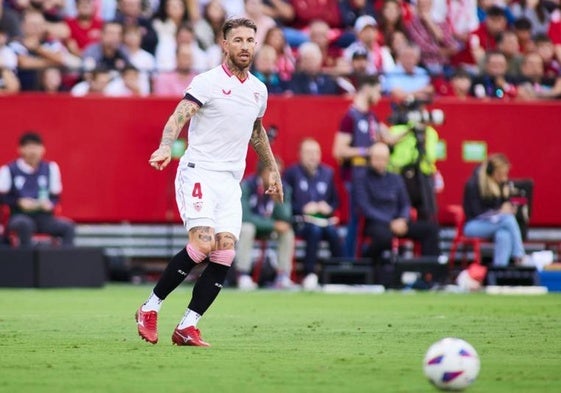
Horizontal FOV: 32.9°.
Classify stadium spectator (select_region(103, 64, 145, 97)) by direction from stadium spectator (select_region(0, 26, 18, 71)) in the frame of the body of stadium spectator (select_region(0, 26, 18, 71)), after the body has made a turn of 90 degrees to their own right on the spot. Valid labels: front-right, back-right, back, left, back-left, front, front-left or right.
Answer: back

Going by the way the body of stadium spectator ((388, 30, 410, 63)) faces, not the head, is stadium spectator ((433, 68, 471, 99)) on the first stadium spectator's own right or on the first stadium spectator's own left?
on the first stadium spectator's own left

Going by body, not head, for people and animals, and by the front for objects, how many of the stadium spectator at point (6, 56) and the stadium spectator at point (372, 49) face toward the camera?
2

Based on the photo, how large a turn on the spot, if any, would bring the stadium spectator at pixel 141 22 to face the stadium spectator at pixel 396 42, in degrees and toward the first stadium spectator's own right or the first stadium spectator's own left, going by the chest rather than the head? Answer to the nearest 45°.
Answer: approximately 90° to the first stadium spectator's own left

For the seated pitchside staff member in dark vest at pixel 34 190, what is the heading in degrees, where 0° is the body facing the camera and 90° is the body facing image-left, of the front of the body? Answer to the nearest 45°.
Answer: approximately 0°

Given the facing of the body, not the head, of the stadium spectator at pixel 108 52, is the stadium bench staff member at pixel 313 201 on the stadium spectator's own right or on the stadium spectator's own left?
on the stadium spectator's own left

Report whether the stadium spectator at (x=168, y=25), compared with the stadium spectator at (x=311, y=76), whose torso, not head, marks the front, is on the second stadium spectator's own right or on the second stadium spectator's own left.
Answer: on the second stadium spectator's own right

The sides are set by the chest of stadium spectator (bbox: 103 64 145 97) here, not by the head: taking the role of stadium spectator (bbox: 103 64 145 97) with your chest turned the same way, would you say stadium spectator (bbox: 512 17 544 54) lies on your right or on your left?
on your left

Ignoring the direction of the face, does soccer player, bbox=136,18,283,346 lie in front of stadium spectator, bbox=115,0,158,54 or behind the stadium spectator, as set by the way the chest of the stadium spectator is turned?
in front

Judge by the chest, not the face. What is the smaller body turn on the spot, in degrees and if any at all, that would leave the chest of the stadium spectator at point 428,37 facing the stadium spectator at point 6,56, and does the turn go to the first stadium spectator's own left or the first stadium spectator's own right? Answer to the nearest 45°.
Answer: approximately 45° to the first stadium spectator's own right
